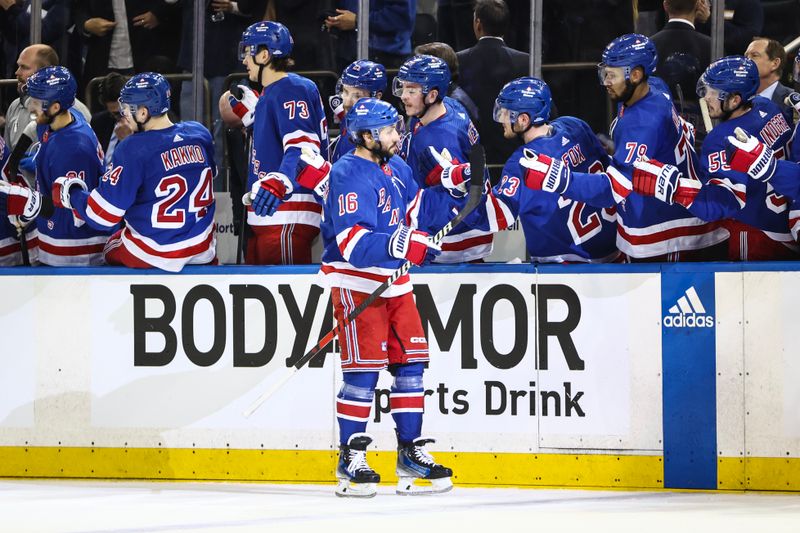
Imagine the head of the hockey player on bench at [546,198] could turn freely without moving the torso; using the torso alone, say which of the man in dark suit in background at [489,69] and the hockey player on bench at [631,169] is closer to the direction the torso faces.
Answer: the man in dark suit in background

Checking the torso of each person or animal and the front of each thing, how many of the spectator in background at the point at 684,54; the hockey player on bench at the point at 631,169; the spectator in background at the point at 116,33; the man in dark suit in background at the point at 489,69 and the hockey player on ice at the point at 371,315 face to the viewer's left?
1

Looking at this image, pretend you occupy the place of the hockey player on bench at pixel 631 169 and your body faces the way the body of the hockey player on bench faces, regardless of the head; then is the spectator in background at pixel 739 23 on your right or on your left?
on your right

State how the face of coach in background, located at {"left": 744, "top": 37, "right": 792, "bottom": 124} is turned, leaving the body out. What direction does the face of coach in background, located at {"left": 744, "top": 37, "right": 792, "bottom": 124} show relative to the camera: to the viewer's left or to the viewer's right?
to the viewer's left

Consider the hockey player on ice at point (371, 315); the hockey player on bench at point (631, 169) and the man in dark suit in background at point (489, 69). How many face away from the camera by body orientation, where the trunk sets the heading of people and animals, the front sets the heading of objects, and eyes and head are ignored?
1

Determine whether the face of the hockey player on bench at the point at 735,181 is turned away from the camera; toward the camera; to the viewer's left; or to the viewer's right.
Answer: to the viewer's left

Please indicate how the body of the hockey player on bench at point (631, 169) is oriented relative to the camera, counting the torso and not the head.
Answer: to the viewer's left
